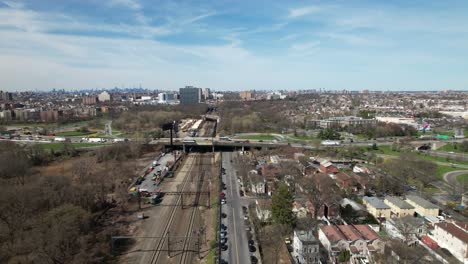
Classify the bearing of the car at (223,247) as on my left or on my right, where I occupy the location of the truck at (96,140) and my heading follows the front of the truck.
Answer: on my right

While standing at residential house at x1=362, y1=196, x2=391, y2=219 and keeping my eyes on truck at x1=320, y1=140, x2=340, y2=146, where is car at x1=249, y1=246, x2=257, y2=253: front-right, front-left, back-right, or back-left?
back-left

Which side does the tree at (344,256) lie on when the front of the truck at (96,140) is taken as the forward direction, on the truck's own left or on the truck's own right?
on the truck's own right

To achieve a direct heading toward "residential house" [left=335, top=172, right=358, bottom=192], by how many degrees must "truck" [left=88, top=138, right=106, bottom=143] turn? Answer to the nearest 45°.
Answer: approximately 45° to its right

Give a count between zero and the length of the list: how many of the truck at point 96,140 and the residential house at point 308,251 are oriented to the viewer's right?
1

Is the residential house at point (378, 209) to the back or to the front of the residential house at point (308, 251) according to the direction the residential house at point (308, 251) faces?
to the back

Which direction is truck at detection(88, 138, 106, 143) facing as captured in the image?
to the viewer's right

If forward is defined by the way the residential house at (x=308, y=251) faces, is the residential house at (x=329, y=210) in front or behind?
behind
